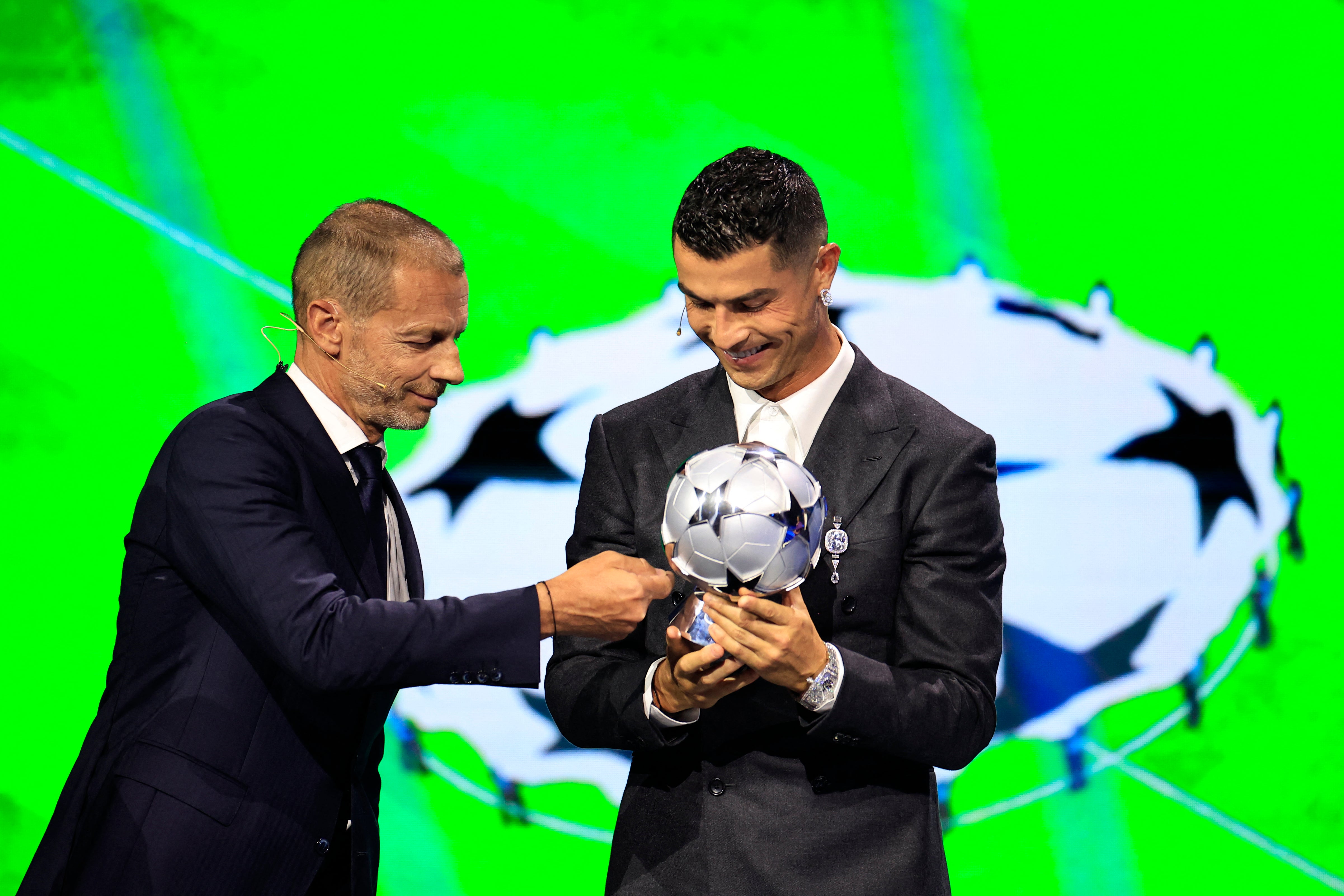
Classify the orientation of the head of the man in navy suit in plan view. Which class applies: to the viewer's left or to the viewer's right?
to the viewer's right

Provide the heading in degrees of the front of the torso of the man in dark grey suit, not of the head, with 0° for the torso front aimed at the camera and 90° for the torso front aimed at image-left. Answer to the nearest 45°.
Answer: approximately 0°

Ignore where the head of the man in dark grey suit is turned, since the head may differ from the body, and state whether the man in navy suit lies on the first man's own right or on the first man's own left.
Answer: on the first man's own right
